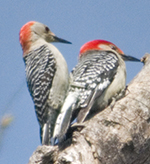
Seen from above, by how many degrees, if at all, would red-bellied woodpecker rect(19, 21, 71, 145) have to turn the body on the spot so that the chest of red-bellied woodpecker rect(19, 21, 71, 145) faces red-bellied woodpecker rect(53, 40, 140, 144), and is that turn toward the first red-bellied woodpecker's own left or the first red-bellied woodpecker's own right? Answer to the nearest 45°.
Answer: approximately 45° to the first red-bellied woodpecker's own right
